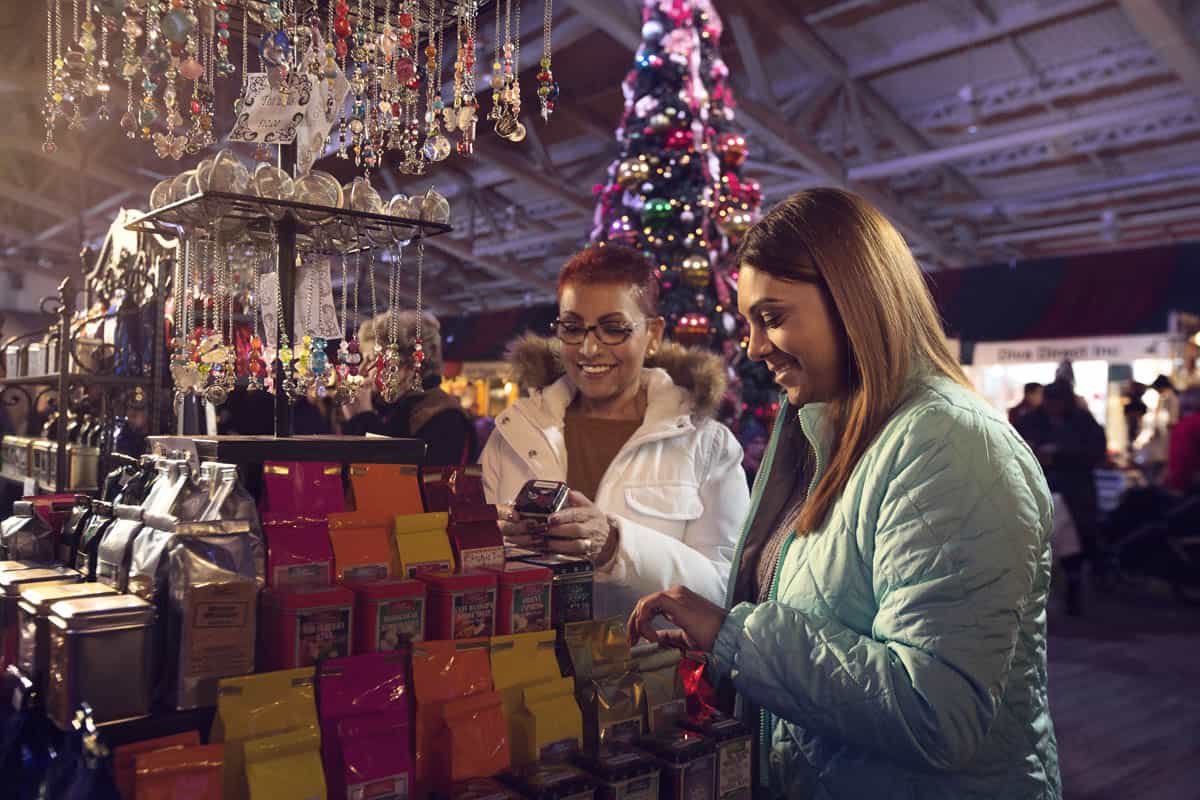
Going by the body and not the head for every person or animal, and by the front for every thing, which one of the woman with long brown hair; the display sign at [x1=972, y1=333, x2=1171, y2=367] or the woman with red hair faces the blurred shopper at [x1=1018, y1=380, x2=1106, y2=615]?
the display sign

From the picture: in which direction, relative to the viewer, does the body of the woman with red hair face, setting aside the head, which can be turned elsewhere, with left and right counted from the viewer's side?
facing the viewer and to the left of the viewer

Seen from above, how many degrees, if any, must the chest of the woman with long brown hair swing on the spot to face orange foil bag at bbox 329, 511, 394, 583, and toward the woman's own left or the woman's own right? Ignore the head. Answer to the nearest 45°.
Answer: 0° — they already face it

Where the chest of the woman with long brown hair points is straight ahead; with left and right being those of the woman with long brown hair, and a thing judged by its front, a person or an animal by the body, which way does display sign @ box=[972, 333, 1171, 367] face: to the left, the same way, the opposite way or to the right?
to the left

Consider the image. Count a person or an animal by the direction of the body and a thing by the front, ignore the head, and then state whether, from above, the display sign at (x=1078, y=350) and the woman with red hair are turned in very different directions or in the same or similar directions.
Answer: same or similar directions

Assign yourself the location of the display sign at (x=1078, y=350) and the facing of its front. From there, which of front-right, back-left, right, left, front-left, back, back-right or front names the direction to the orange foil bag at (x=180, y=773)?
front

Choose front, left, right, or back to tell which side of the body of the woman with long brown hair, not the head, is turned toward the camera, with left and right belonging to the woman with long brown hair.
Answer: left

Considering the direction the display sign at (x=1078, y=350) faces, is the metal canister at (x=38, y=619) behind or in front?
in front

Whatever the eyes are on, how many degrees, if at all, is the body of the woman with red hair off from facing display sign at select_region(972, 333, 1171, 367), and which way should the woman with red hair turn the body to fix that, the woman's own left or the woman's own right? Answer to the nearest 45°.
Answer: approximately 180°

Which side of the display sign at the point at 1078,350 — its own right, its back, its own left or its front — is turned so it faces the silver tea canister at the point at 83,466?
front

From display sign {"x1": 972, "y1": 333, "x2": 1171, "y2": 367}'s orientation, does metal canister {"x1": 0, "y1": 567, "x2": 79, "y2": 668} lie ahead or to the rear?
ahead

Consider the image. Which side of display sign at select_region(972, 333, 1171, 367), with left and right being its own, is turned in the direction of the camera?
front

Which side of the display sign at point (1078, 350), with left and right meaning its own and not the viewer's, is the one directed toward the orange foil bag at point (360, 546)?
front

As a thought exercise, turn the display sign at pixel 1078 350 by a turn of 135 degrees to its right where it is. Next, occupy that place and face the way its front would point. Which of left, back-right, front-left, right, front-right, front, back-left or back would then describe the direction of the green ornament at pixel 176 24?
back-left

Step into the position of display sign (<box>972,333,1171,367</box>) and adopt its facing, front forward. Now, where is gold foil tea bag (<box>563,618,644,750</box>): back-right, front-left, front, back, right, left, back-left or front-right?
front

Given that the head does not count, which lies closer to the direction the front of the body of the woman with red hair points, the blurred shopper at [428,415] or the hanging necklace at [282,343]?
the hanging necklace

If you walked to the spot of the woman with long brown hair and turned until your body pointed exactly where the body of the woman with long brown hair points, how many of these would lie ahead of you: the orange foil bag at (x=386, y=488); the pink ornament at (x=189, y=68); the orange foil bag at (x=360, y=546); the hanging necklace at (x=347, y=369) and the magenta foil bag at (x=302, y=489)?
5

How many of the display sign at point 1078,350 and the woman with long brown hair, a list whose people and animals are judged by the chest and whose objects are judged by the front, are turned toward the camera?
1

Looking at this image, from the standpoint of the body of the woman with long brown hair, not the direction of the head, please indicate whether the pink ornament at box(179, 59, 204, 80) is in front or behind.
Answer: in front

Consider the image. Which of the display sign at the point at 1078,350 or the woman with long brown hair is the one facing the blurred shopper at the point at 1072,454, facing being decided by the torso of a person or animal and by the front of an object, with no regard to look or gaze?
the display sign
